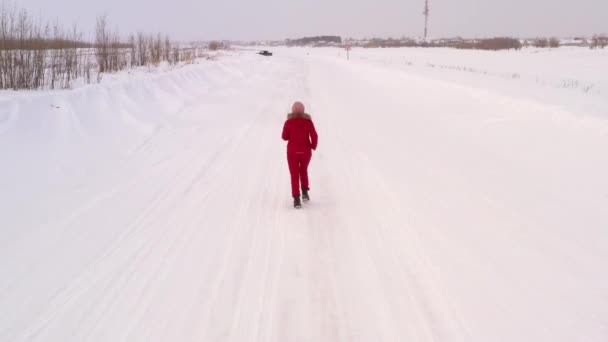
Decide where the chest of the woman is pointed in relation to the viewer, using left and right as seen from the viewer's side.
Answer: facing away from the viewer
